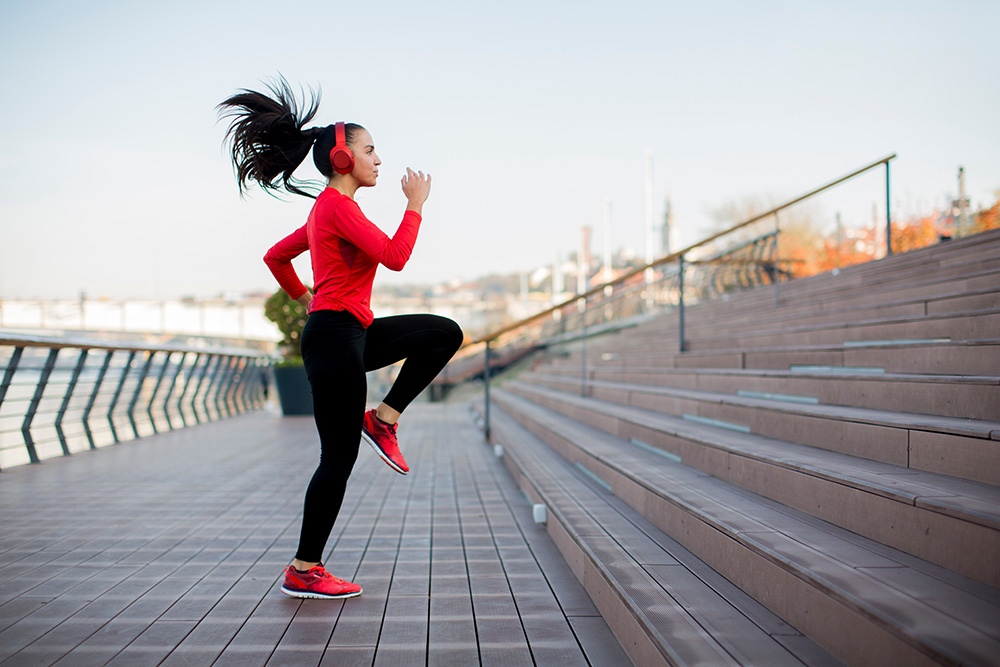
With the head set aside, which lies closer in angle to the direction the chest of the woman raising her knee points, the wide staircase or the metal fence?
the wide staircase

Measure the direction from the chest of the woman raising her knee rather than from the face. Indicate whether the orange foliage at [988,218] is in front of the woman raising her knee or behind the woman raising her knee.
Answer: in front

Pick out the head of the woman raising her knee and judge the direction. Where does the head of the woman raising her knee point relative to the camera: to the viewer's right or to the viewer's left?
to the viewer's right

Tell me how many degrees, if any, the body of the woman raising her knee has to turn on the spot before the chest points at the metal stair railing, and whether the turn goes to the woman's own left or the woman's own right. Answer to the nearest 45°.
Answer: approximately 45° to the woman's own left

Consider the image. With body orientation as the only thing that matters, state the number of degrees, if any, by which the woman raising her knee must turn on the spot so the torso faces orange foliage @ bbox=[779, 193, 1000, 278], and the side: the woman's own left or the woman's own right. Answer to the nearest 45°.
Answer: approximately 45° to the woman's own left

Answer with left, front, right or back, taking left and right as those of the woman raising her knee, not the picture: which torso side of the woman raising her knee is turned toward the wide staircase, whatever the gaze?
front

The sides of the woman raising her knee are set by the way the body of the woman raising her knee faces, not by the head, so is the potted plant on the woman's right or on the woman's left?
on the woman's left

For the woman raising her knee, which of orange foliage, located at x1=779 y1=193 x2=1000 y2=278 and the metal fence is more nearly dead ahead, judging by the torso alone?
the orange foliage

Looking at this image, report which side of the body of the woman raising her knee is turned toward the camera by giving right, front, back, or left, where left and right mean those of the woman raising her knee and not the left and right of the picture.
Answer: right

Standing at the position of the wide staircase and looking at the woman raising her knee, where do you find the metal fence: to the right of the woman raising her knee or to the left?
right

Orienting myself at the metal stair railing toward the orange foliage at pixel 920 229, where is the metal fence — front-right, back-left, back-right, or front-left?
back-left
